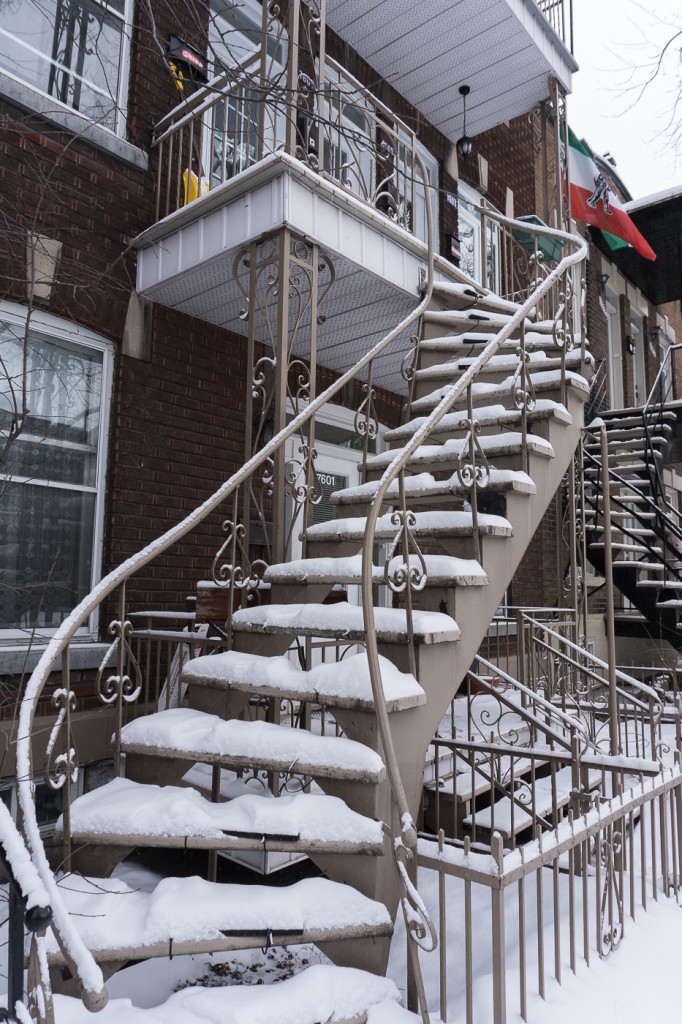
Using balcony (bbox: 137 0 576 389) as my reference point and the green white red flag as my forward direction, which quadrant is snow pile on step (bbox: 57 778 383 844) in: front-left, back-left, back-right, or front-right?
back-right

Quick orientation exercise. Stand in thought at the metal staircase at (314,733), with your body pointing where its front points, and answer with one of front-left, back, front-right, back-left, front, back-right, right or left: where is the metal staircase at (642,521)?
back-left

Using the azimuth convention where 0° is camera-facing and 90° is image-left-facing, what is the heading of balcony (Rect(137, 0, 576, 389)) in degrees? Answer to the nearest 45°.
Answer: approximately 315°

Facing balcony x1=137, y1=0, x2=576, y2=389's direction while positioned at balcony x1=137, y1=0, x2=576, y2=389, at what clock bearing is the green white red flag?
The green white red flag is roughly at 9 o'clock from the balcony.

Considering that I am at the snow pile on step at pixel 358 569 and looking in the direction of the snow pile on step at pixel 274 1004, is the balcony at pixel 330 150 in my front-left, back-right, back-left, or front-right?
back-right

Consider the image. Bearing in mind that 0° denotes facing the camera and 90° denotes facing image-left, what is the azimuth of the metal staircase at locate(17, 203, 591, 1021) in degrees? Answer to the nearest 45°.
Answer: approximately 0°
